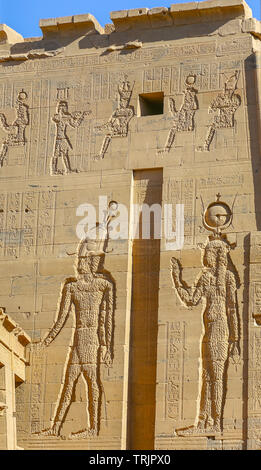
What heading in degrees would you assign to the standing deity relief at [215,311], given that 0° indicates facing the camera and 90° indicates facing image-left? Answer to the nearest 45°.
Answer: approximately 90°

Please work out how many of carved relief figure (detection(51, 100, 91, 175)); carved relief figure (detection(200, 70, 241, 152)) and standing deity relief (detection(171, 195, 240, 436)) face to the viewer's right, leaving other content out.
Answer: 1

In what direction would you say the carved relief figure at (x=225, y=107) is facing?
to the viewer's left

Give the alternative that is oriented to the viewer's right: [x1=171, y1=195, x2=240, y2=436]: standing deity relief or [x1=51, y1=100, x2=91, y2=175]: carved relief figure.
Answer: the carved relief figure

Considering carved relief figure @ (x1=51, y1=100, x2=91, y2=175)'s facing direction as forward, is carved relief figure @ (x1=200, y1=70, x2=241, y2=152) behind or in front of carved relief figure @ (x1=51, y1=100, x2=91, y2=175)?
in front
